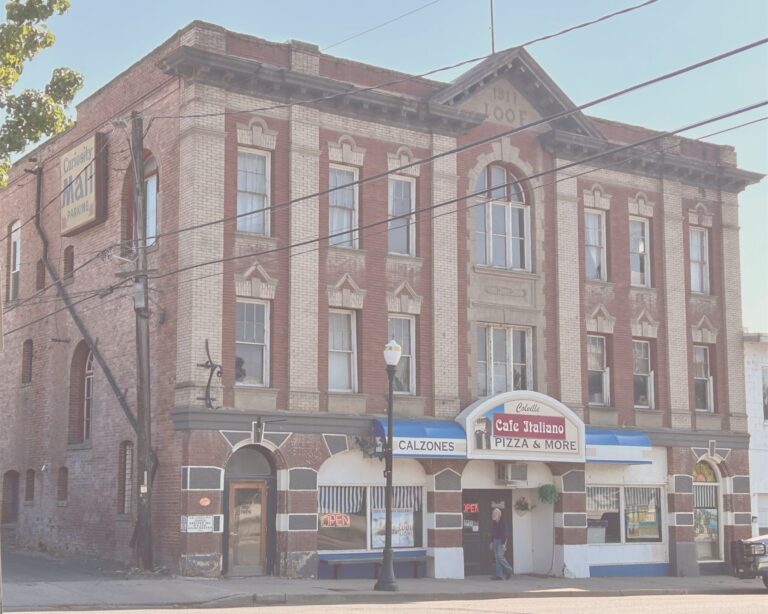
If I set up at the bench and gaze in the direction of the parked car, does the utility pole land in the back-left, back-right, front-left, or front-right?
back-right

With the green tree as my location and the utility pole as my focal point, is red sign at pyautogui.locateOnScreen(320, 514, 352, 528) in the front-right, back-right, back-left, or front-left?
front-right

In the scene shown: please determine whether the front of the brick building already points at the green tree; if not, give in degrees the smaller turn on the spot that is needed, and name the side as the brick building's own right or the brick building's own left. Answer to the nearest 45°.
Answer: approximately 45° to the brick building's own right

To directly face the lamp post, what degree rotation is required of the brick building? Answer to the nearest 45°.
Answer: approximately 45° to its right

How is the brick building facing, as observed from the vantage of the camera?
facing the viewer and to the right of the viewer

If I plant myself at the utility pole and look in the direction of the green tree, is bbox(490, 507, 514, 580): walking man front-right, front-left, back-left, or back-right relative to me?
back-left
